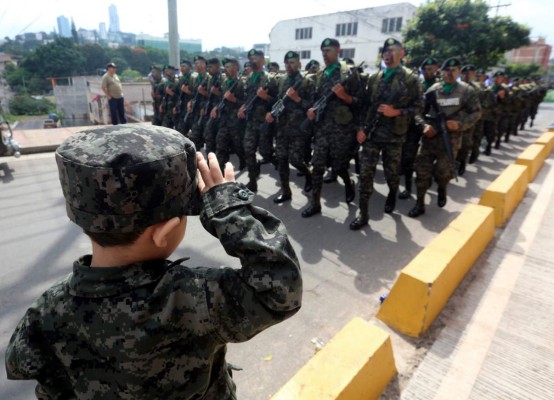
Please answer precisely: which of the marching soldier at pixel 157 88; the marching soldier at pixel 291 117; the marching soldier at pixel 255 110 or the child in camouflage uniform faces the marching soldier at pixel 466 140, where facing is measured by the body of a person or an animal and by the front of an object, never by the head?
the child in camouflage uniform

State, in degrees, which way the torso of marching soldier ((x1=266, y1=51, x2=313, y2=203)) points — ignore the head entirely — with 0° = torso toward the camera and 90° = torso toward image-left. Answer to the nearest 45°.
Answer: approximately 45°

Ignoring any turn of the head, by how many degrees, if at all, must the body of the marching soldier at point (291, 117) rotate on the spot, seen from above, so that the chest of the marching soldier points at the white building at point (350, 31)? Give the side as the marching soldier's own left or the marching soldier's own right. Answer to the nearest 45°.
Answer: approximately 135° to the marching soldier's own right

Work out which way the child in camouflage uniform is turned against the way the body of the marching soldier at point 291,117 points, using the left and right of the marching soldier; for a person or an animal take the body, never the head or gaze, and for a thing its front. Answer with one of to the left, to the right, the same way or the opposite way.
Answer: the opposite way

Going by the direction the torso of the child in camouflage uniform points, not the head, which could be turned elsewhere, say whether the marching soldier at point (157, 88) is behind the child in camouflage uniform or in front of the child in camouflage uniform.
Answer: in front

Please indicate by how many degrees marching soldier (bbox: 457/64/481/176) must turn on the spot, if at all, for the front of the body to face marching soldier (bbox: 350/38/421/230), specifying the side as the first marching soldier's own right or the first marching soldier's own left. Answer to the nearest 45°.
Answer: approximately 45° to the first marching soldier's own left

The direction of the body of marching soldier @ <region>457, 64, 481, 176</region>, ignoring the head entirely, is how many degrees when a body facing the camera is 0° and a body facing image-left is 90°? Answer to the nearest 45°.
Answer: approximately 45°

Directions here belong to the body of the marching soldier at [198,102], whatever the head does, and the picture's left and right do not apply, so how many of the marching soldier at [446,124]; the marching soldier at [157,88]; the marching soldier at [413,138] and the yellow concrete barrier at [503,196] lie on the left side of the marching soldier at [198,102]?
3

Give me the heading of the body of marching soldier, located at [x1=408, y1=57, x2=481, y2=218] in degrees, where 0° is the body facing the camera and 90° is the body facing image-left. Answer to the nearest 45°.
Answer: approximately 45°

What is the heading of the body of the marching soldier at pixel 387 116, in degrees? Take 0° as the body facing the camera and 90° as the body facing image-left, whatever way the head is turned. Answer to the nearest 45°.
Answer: approximately 45°

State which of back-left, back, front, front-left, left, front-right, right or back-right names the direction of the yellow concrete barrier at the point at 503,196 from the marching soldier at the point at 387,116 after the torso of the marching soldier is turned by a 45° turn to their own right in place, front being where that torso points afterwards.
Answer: back

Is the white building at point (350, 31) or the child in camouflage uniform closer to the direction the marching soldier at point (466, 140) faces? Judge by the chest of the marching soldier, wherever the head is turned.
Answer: the child in camouflage uniform
